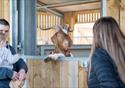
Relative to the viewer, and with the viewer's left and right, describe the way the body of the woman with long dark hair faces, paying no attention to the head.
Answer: facing away from the viewer and to the left of the viewer

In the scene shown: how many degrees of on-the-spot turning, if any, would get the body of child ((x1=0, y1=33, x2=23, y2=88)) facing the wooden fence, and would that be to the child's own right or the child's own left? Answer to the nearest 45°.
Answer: approximately 45° to the child's own left

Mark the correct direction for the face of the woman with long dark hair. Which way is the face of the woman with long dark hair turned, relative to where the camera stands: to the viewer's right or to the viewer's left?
to the viewer's left

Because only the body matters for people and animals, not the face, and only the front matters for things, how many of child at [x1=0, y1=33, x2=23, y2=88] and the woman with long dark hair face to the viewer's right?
1

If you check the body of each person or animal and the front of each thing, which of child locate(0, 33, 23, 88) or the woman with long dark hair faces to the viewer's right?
the child

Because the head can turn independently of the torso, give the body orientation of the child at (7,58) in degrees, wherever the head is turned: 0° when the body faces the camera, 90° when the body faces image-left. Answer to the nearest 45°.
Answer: approximately 270°
